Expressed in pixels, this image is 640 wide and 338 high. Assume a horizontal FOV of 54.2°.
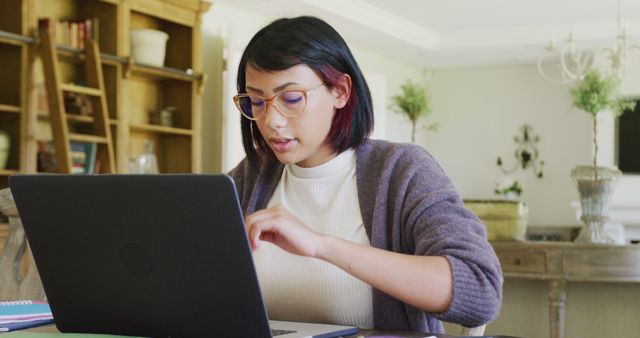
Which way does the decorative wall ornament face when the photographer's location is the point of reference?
facing the viewer

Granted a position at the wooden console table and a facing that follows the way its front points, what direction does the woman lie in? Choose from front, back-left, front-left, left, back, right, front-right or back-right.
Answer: front

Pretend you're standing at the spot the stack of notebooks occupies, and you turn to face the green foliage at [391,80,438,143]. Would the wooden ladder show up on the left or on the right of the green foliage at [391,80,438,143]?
left

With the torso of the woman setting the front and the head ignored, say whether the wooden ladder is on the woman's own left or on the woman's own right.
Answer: on the woman's own right

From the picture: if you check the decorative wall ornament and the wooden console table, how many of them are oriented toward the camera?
2

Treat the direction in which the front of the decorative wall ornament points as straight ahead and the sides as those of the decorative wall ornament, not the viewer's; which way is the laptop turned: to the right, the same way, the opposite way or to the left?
the opposite way

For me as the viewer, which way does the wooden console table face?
facing the viewer

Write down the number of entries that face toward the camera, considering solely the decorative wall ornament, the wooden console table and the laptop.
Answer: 2

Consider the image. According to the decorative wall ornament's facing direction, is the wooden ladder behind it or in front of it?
in front

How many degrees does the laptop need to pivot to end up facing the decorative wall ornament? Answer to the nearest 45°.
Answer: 0° — it already faces it

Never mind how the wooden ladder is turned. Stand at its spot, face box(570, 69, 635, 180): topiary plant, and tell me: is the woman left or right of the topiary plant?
right

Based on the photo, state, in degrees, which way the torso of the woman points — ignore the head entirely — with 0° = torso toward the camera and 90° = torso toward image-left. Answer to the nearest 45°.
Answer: approximately 45°
